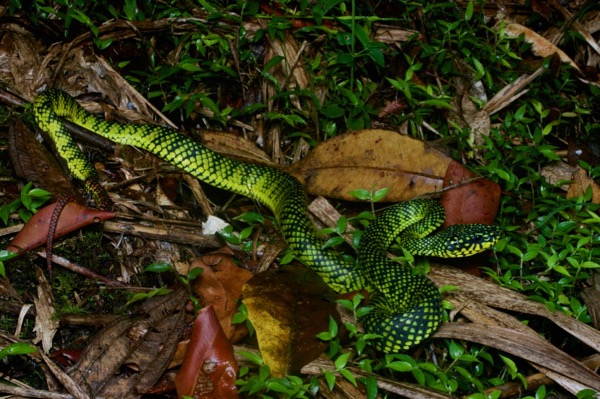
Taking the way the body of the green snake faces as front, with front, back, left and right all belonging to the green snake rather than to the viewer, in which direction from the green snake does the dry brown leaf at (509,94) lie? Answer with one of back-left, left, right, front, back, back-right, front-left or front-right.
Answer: front-left

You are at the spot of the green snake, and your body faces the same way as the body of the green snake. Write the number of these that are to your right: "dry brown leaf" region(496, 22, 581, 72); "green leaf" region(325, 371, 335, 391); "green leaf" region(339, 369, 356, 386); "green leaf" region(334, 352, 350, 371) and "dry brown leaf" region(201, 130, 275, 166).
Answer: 3

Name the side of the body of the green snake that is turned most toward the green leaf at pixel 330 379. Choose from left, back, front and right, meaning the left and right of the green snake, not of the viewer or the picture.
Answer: right

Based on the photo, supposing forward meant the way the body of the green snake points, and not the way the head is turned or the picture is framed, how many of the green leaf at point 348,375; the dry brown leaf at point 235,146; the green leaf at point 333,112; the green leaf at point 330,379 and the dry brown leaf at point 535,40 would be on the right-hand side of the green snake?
2

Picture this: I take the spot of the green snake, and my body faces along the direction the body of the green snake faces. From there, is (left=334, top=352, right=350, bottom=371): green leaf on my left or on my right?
on my right

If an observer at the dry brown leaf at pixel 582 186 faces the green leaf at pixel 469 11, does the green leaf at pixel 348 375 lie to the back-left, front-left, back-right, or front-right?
back-left

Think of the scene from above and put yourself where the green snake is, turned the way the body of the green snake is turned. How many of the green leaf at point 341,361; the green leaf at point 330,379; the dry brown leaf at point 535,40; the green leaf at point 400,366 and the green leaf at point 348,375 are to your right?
4

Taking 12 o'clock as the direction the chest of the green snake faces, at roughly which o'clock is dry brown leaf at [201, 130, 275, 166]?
The dry brown leaf is roughly at 8 o'clock from the green snake.

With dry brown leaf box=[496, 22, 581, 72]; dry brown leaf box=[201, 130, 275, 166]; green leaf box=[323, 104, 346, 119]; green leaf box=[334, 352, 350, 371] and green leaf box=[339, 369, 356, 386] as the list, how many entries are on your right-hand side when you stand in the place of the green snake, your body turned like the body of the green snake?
2

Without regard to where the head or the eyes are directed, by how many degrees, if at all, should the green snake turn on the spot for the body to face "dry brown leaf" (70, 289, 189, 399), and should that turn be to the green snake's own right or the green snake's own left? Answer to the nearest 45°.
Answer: approximately 135° to the green snake's own right

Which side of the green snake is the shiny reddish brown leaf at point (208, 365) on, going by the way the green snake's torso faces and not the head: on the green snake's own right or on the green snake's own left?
on the green snake's own right

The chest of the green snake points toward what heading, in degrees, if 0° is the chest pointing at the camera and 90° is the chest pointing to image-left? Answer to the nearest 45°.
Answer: approximately 270°
